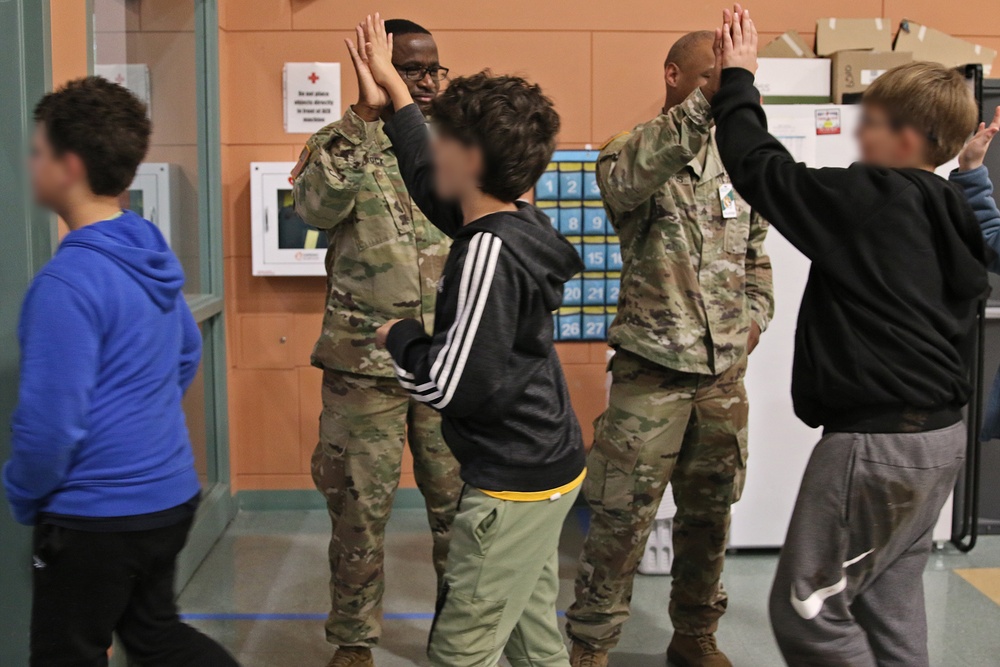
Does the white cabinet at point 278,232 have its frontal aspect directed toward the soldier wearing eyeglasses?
yes

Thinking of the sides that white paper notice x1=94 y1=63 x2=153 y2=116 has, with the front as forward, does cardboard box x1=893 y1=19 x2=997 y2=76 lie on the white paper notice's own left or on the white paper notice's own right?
on the white paper notice's own left

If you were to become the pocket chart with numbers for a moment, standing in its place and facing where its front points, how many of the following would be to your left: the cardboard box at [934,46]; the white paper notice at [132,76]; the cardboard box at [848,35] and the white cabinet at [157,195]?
2

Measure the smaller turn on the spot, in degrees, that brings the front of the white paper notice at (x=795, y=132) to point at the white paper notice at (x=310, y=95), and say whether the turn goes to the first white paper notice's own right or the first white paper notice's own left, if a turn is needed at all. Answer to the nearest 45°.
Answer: approximately 90° to the first white paper notice's own right

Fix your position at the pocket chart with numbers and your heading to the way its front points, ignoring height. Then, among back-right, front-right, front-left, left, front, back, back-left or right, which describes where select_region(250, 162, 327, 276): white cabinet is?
right

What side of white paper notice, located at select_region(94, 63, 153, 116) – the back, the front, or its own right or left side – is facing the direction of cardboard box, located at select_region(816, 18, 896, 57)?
left

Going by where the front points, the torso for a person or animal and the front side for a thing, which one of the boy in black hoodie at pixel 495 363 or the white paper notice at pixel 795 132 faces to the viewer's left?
the boy in black hoodie

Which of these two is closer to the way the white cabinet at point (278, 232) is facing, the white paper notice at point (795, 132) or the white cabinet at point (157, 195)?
the white cabinet

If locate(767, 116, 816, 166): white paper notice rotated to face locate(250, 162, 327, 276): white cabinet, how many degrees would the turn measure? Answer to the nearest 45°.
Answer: approximately 90° to its right

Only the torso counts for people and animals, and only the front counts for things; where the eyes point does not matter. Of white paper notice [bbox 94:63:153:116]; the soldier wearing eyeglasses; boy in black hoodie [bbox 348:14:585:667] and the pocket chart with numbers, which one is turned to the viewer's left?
the boy in black hoodie
